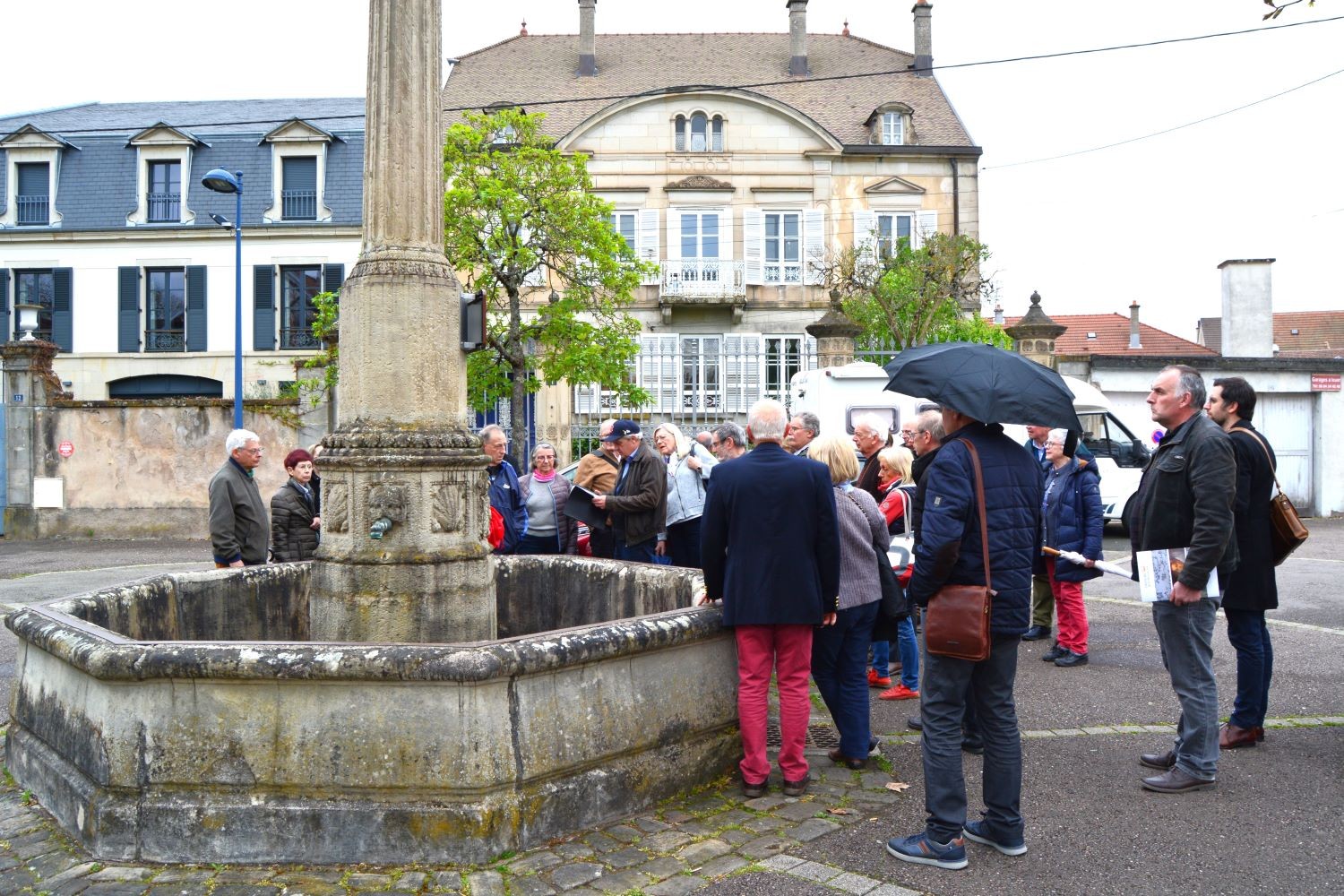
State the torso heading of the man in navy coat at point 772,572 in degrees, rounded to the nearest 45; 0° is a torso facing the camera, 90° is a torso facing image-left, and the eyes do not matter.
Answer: approximately 180°

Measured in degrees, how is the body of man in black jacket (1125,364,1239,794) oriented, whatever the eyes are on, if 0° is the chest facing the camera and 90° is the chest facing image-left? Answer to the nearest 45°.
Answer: approximately 90°

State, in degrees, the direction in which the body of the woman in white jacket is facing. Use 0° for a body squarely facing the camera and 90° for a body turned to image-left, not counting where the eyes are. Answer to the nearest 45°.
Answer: approximately 45°

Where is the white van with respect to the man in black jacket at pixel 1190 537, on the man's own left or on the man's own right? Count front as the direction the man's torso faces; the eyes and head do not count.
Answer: on the man's own right

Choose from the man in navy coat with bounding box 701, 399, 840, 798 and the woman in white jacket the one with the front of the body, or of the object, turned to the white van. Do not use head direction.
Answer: the man in navy coat

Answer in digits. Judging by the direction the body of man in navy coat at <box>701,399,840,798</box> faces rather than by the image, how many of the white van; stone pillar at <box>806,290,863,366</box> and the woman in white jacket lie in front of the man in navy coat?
3

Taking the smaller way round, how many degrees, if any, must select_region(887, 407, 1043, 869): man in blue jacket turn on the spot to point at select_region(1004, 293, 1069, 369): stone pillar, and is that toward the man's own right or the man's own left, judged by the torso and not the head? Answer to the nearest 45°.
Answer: approximately 45° to the man's own right

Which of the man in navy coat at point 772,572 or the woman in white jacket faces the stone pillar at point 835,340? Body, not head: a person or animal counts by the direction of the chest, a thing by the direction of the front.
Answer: the man in navy coat

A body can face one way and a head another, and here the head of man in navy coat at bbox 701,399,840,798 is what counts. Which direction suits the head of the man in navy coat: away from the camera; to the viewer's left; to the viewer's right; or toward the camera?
away from the camera

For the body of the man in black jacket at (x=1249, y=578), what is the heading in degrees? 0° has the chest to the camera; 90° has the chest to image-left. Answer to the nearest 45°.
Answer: approximately 90°

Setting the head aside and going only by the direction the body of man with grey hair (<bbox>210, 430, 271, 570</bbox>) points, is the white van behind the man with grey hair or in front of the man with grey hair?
in front

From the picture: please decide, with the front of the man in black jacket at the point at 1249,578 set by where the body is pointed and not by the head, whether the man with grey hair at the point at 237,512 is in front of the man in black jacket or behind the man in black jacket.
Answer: in front

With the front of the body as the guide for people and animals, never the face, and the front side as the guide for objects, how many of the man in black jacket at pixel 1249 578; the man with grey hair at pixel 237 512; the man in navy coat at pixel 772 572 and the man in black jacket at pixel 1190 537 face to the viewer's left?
2
